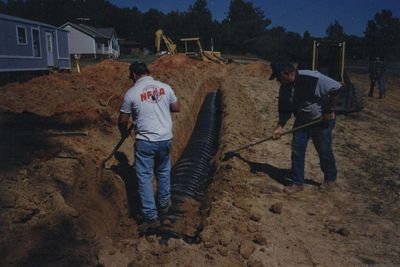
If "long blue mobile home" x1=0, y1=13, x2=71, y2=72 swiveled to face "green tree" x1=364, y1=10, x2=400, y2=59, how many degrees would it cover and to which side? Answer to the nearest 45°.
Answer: approximately 45° to its left

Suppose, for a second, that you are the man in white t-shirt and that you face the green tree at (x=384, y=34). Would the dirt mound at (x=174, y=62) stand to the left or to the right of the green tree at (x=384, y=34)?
left

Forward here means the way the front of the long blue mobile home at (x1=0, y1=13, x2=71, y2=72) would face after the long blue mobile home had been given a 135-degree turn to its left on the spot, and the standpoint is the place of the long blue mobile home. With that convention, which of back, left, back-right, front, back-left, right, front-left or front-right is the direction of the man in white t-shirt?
back

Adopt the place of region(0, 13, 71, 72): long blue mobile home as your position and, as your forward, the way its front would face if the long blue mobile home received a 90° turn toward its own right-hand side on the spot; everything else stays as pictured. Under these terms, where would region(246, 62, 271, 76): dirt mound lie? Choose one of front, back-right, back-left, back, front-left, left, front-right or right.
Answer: back-left

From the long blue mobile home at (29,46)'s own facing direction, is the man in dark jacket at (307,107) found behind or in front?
in front

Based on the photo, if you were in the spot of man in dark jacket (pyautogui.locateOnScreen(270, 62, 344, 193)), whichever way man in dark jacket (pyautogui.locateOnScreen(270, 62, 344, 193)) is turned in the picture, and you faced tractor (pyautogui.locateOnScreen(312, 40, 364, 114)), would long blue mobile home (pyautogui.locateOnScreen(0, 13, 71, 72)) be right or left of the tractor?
left

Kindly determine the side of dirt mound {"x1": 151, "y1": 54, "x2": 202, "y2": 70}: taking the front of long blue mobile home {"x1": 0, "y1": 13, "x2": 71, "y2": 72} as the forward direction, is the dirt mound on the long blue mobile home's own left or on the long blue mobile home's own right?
on the long blue mobile home's own left

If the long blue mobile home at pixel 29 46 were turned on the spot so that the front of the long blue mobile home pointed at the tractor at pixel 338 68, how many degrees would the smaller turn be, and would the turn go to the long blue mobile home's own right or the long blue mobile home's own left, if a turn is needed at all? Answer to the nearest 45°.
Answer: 0° — it already faces it

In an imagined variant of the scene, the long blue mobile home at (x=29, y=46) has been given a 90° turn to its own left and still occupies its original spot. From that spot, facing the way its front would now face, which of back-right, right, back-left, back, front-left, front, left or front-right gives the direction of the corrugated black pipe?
back-right

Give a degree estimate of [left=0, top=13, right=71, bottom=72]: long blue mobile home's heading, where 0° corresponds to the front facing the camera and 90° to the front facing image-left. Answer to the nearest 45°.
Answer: approximately 315°
